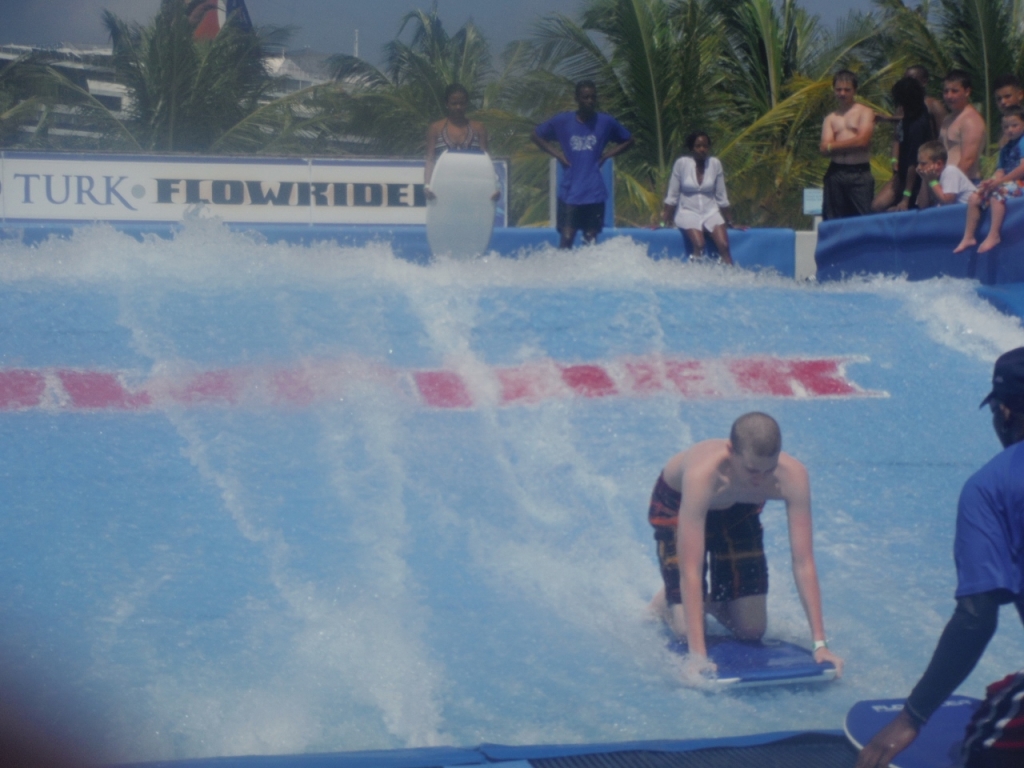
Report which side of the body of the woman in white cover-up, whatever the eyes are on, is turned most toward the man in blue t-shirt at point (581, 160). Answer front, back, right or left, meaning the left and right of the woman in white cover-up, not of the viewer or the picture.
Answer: right

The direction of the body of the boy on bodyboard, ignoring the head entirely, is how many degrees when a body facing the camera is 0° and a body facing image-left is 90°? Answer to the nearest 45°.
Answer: approximately 315°

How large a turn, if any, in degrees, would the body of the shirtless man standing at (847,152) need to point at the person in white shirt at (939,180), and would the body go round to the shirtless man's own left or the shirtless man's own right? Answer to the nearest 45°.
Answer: approximately 45° to the shirtless man's own left

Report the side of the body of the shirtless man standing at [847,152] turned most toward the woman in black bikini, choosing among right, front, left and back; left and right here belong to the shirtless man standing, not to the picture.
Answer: right

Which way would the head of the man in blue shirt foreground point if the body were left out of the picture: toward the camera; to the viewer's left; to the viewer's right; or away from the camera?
to the viewer's left

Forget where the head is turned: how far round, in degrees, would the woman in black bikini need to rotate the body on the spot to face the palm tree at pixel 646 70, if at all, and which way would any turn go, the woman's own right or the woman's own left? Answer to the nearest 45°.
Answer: approximately 180°

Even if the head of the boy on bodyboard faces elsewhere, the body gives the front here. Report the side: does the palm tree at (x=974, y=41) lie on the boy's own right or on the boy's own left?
on the boy's own left
